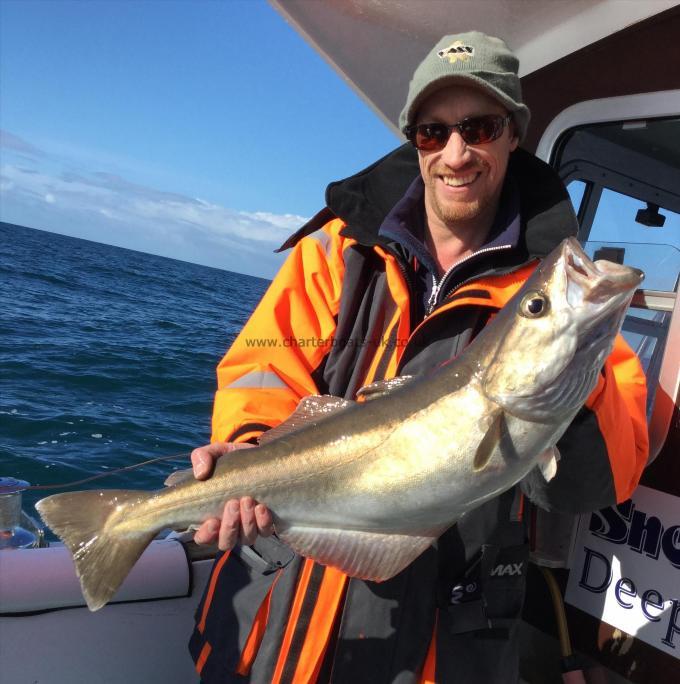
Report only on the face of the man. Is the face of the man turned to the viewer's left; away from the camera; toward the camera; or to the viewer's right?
toward the camera

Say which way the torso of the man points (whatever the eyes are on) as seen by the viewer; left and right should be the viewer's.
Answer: facing the viewer
